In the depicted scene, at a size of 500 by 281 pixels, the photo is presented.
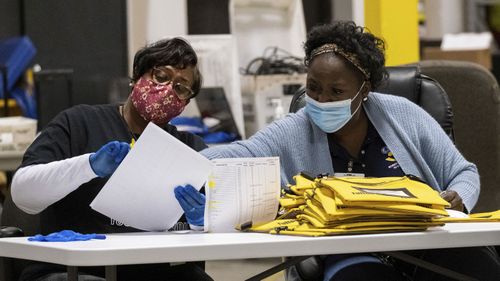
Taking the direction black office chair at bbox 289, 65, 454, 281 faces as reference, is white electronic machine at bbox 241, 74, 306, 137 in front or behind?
behind

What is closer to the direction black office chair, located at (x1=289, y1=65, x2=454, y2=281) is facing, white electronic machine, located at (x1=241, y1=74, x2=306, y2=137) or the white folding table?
the white folding table

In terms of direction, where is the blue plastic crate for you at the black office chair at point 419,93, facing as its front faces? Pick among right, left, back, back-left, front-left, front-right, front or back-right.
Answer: back-right

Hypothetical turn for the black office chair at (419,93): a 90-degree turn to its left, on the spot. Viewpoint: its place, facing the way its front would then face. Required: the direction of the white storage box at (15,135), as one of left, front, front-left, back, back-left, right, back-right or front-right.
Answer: back-left

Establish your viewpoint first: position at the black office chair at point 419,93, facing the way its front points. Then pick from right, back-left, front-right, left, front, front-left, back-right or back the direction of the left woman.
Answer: front-right

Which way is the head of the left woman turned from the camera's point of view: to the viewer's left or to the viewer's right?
to the viewer's right

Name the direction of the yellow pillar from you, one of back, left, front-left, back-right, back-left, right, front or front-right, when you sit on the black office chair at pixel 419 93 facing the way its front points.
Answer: back

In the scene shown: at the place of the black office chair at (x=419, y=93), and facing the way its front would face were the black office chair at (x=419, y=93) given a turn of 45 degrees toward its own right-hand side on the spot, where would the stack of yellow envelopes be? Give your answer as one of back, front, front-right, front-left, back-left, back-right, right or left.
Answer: front-left

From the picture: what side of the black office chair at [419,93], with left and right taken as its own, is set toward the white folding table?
front

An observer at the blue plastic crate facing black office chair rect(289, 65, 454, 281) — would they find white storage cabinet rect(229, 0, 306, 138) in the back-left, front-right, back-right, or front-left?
front-left

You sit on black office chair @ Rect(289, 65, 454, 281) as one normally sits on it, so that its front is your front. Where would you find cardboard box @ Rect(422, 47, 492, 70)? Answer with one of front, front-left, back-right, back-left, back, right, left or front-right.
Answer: back

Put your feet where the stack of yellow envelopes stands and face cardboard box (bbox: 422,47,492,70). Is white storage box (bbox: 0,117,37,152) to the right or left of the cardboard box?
left

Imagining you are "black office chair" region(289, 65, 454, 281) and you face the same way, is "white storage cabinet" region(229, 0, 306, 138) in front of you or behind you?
behind

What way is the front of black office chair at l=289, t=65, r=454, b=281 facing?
toward the camera
